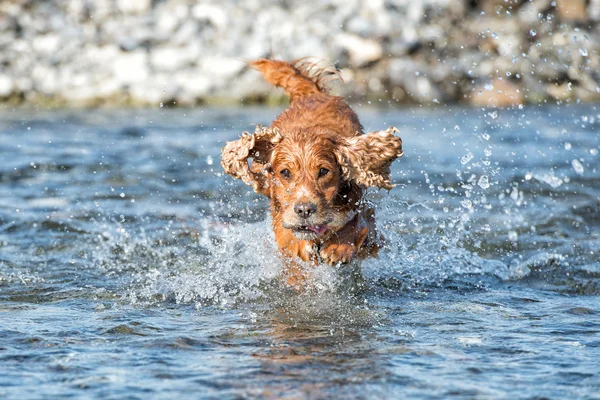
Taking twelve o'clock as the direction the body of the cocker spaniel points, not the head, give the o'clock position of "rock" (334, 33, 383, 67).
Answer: The rock is roughly at 6 o'clock from the cocker spaniel.

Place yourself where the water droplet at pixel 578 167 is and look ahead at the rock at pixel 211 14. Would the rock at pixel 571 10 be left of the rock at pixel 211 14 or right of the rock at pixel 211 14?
right

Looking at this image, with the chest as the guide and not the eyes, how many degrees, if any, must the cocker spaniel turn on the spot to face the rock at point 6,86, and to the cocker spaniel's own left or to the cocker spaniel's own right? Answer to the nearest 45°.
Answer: approximately 135° to the cocker spaniel's own right

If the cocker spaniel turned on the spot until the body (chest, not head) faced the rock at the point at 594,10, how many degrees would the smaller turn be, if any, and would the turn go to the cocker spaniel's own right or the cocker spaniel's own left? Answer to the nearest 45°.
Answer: approximately 135° to the cocker spaniel's own left

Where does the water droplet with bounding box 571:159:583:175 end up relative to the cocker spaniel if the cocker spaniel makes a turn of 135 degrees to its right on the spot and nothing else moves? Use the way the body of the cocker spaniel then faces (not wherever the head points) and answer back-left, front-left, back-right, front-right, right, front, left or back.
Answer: right

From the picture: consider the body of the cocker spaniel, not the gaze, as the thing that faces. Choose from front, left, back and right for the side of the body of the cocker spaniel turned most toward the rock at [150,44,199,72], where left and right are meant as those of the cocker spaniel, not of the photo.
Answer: back

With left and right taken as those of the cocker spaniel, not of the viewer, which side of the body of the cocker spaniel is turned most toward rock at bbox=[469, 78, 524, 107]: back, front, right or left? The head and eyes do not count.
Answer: back

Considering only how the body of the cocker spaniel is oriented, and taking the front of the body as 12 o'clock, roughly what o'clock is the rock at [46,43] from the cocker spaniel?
The rock is roughly at 5 o'clock from the cocker spaniel.

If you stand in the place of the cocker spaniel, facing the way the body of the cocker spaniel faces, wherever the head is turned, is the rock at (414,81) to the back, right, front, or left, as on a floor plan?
back

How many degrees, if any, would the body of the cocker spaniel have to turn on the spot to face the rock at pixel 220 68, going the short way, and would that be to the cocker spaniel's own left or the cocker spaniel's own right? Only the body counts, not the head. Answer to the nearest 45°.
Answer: approximately 180°

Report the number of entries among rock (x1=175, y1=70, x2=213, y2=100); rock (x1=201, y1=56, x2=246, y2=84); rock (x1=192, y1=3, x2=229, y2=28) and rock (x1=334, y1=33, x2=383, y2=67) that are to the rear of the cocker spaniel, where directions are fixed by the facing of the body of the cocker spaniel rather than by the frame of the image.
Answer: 4

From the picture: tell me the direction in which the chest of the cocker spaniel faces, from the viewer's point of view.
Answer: toward the camera
